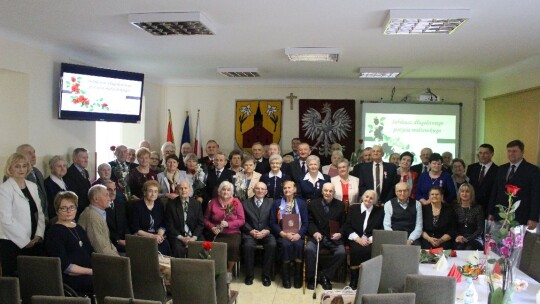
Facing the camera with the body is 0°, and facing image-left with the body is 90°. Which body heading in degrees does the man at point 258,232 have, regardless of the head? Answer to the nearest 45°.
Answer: approximately 0°

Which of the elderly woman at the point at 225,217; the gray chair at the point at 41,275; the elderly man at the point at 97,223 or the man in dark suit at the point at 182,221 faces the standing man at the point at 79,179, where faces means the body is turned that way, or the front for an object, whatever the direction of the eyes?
the gray chair

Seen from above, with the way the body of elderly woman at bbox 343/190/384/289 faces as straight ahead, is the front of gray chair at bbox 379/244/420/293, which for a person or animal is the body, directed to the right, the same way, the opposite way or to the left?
the opposite way

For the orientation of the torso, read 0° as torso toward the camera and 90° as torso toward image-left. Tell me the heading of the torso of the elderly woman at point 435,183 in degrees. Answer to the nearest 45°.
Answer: approximately 0°

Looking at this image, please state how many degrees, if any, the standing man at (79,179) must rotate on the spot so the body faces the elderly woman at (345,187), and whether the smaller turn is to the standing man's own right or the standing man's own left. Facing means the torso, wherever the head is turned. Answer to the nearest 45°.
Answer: approximately 45° to the standing man's own left

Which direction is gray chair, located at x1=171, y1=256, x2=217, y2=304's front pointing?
away from the camera

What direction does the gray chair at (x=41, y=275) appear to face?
away from the camera

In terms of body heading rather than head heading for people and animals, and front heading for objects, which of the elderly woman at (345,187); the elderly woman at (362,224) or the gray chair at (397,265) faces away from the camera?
the gray chair

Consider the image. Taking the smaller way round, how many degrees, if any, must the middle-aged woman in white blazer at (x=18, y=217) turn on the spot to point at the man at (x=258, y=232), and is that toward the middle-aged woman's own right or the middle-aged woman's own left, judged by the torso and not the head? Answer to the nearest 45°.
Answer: approximately 45° to the middle-aged woman's own left

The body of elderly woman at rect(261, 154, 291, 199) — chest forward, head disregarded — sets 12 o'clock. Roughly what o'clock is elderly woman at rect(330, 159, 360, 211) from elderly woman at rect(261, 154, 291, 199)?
elderly woman at rect(330, 159, 360, 211) is roughly at 9 o'clock from elderly woman at rect(261, 154, 291, 199).
